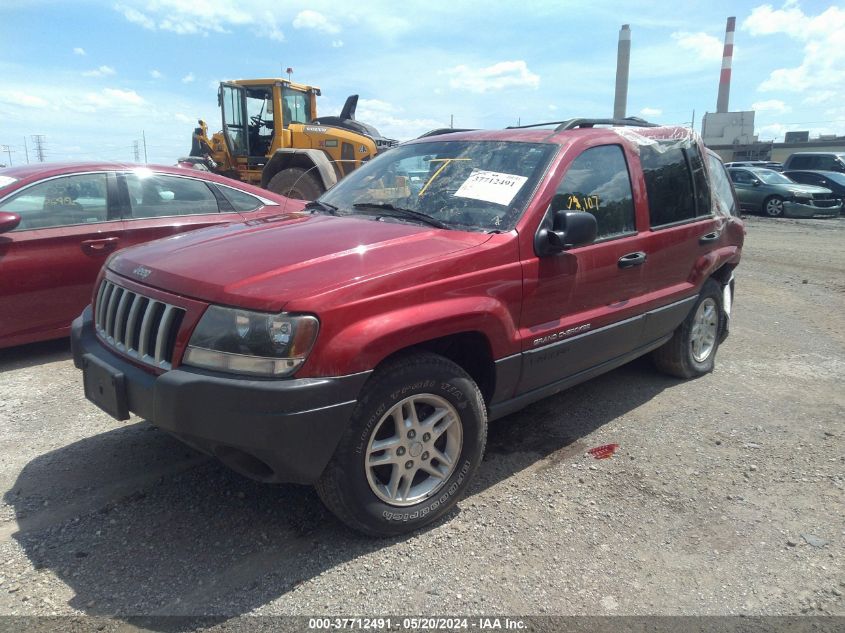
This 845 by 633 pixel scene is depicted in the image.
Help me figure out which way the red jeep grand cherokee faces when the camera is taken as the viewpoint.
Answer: facing the viewer and to the left of the viewer

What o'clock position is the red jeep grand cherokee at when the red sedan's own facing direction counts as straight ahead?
The red jeep grand cherokee is roughly at 8 o'clock from the red sedan.

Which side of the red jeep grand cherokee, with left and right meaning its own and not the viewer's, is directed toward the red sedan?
right

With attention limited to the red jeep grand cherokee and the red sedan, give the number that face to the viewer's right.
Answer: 0

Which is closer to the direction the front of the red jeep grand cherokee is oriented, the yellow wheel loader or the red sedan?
the red sedan

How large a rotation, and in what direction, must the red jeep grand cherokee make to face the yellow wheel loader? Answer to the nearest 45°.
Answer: approximately 135° to its right

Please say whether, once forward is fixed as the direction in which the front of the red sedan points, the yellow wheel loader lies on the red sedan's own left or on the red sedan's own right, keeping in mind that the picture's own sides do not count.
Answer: on the red sedan's own right

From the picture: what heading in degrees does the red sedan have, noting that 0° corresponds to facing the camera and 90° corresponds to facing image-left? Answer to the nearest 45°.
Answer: approximately 90°
